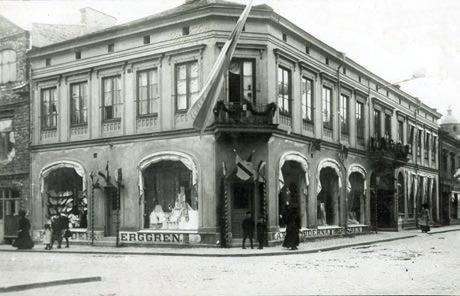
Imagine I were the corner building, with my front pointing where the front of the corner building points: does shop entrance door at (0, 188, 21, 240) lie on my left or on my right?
on my right

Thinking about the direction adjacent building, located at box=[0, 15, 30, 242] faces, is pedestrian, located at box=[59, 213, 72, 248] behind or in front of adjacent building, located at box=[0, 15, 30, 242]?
in front

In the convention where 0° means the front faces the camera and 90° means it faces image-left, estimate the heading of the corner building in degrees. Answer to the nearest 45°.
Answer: approximately 0°

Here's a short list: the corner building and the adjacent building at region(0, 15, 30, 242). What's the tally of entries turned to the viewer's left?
0

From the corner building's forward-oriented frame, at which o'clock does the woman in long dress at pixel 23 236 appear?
The woman in long dress is roughly at 3 o'clock from the corner building.
